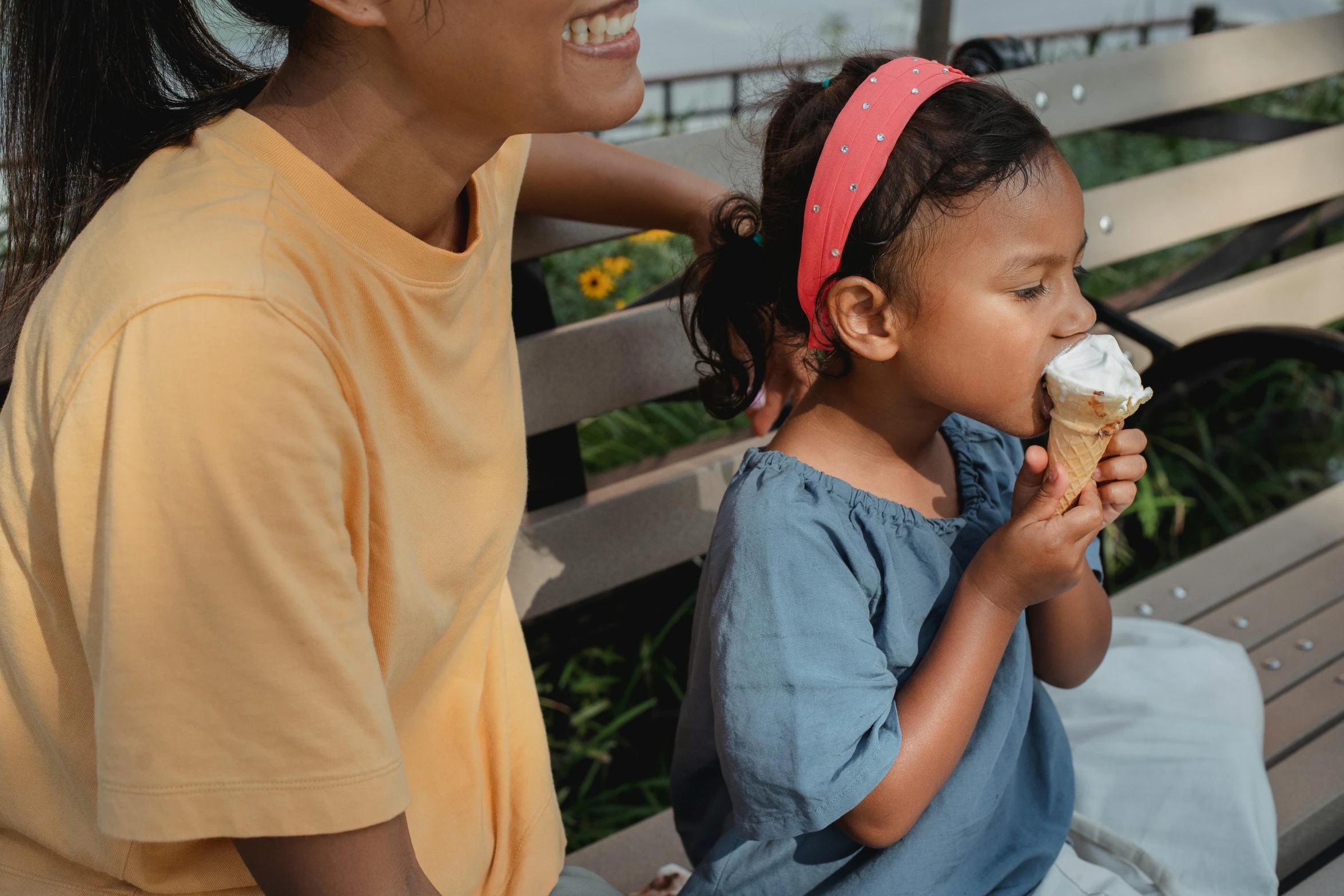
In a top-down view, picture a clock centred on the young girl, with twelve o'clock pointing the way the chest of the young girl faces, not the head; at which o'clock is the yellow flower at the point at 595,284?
The yellow flower is roughly at 8 o'clock from the young girl.

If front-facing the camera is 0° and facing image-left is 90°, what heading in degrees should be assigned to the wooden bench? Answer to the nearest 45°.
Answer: approximately 315°

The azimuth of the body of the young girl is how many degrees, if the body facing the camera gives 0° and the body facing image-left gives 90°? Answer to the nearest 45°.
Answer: approximately 270°

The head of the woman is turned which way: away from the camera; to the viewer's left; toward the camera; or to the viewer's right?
to the viewer's right

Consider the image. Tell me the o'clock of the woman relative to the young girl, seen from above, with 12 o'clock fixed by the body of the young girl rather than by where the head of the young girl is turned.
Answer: The woman is roughly at 5 o'clock from the young girl.

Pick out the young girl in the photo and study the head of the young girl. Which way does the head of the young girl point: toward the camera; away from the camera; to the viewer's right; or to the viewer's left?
to the viewer's right

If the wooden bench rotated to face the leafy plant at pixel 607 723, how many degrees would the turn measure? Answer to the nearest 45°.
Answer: approximately 135° to its right

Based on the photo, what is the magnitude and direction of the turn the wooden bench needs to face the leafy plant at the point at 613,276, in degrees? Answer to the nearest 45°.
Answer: approximately 180°

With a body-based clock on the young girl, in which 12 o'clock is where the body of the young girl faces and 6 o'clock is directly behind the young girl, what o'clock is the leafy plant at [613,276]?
The leafy plant is roughly at 8 o'clock from the young girl.
